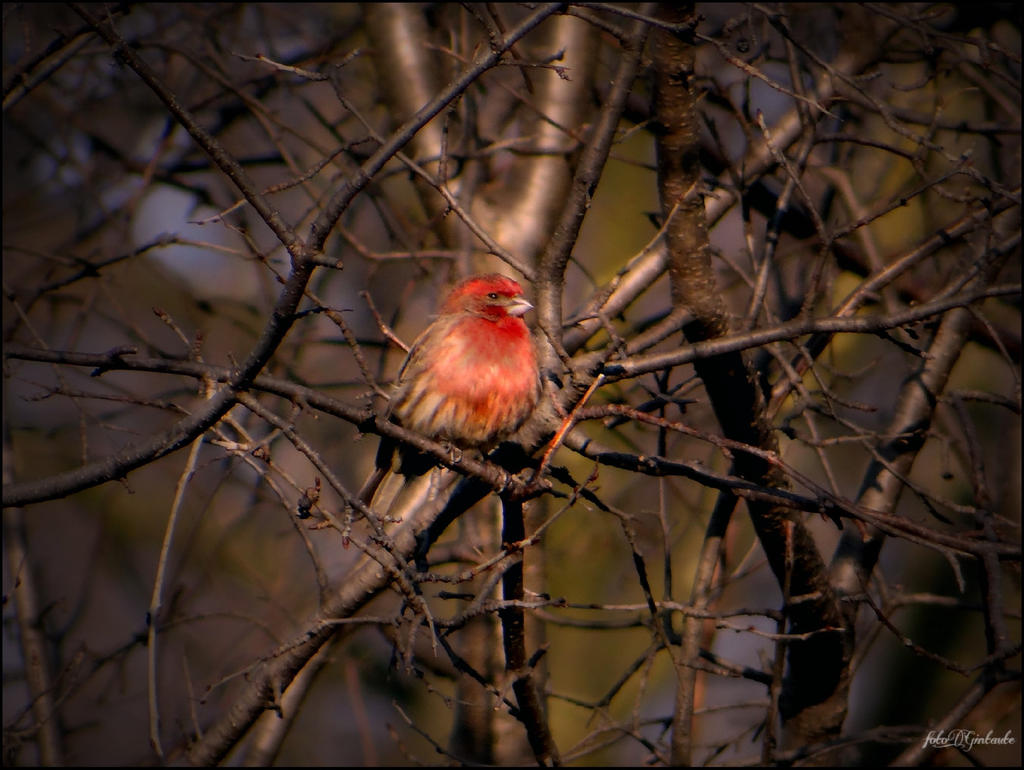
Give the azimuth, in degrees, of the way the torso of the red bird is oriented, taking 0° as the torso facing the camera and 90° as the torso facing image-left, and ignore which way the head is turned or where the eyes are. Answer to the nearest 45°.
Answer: approximately 315°
